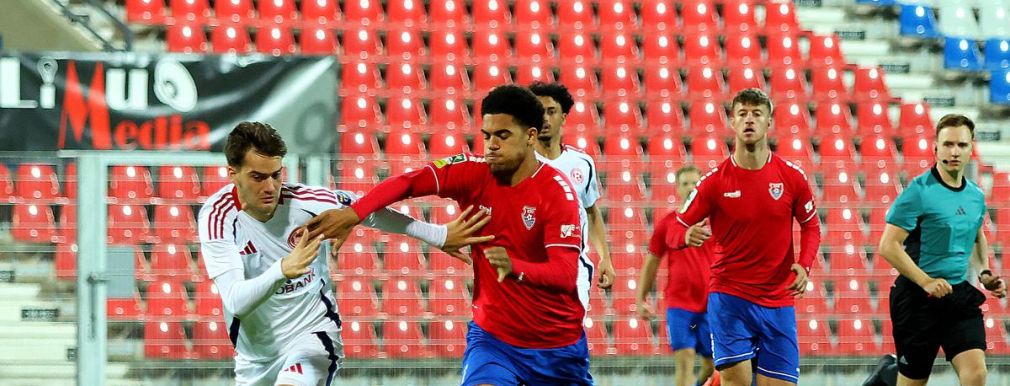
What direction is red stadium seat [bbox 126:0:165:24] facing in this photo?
toward the camera

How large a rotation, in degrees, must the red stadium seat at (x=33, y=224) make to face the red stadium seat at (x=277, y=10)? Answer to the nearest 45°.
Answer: approximately 135° to its left

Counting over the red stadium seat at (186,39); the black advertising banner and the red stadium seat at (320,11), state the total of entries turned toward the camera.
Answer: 3

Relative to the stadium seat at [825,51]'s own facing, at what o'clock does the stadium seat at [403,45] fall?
the stadium seat at [403,45] is roughly at 2 o'clock from the stadium seat at [825,51].

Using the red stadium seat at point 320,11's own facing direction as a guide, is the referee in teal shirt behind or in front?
in front

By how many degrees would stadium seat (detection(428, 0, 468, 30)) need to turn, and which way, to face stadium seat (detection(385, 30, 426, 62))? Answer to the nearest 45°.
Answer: approximately 45° to its right

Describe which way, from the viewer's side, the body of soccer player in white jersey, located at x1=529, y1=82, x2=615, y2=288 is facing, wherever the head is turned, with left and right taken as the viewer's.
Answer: facing the viewer and to the left of the viewer

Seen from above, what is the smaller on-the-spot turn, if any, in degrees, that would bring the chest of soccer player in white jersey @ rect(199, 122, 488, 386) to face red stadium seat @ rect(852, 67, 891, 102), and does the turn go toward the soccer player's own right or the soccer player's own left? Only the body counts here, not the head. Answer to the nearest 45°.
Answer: approximately 90° to the soccer player's own left

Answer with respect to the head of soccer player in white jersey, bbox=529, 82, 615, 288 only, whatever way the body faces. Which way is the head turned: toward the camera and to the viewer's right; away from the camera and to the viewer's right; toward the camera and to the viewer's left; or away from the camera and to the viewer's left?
toward the camera and to the viewer's left

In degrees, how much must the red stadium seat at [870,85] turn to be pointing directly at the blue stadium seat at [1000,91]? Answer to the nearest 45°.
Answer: approximately 135° to its left

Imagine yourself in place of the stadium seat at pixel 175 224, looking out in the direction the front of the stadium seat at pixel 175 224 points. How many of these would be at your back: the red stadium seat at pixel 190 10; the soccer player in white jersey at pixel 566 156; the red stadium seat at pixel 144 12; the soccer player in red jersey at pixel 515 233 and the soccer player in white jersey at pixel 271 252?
2

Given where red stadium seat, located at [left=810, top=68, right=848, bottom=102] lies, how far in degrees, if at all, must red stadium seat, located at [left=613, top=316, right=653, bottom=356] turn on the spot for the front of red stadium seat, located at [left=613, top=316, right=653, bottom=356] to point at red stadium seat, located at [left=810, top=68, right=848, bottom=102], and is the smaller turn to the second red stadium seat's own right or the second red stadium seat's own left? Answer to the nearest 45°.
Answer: approximately 135° to the second red stadium seat's own left

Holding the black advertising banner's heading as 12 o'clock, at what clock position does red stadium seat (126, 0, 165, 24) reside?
The red stadium seat is roughly at 6 o'clock from the black advertising banner.

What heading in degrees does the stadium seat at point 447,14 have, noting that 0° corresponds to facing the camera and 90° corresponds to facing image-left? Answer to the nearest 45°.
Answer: approximately 0°

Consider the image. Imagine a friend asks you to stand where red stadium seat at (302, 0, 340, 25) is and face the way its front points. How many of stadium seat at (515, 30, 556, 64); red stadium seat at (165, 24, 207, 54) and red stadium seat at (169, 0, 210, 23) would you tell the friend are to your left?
1

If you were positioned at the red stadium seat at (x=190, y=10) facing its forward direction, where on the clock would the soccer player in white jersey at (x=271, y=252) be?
The soccer player in white jersey is roughly at 12 o'clock from the red stadium seat.
